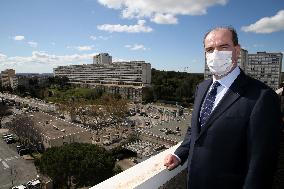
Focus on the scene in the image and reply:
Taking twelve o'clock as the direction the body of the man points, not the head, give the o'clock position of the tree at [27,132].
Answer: The tree is roughly at 3 o'clock from the man.

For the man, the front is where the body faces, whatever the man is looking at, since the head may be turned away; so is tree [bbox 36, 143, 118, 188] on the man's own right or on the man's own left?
on the man's own right

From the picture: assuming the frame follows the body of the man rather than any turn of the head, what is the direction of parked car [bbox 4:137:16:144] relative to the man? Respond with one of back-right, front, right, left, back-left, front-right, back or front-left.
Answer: right

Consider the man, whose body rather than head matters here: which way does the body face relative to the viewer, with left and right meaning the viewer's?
facing the viewer and to the left of the viewer

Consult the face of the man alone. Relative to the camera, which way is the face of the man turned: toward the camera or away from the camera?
toward the camera

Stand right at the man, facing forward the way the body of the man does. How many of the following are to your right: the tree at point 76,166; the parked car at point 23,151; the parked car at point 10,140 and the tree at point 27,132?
4

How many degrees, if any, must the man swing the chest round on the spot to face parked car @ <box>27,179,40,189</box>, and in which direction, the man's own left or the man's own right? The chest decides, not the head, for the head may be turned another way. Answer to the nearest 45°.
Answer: approximately 90° to the man's own right

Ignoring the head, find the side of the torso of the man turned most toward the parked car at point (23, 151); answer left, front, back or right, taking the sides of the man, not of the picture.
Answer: right
